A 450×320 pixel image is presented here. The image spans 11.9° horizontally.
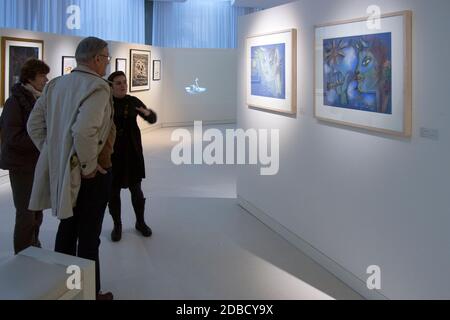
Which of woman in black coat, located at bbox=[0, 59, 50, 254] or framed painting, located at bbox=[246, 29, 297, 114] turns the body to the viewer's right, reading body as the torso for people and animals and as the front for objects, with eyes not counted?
the woman in black coat

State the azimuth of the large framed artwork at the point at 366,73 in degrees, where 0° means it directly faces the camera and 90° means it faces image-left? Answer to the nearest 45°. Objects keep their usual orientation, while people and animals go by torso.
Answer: approximately 45°

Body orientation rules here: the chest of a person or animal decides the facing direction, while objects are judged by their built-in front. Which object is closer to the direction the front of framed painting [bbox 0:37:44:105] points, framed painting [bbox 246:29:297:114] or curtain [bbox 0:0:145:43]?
the framed painting

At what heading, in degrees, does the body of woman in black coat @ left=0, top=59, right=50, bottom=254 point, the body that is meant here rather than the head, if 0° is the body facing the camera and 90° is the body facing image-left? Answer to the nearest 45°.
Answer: approximately 270°

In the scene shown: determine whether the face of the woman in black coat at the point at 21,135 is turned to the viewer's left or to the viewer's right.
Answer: to the viewer's right

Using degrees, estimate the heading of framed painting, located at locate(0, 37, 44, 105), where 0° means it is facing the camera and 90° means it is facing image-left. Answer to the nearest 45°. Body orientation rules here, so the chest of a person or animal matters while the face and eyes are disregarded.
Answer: approximately 315°

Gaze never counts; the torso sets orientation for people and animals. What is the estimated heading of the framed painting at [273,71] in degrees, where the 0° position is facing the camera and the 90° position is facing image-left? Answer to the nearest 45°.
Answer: approximately 45°

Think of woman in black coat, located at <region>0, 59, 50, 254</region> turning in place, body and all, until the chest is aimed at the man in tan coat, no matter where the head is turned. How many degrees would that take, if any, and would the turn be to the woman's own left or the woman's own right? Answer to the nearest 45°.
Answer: approximately 90° to the woman's own right
